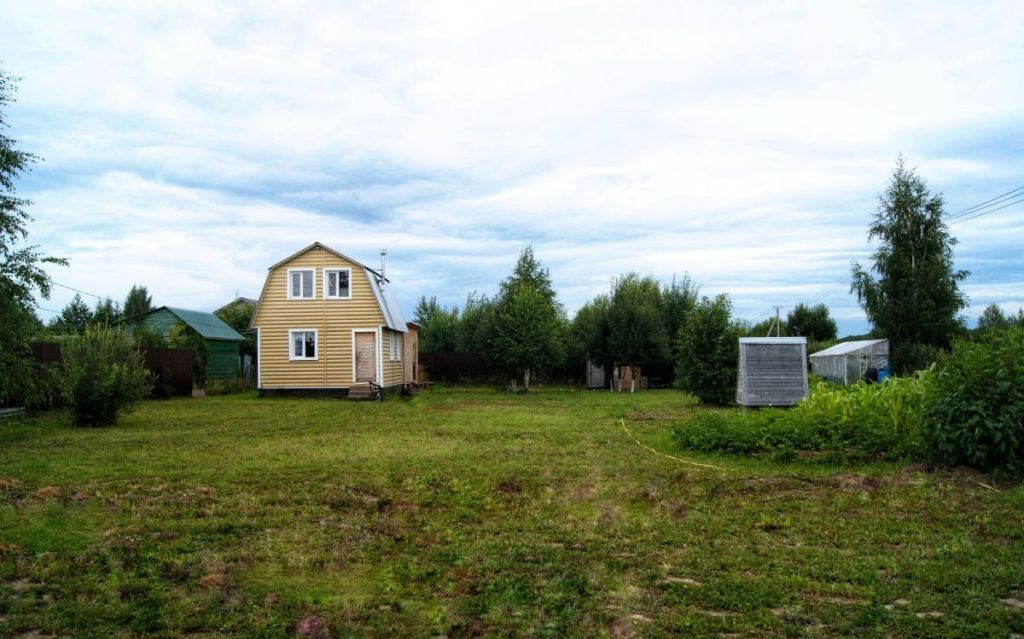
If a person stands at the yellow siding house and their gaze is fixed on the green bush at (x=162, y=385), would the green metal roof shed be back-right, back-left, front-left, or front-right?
front-right

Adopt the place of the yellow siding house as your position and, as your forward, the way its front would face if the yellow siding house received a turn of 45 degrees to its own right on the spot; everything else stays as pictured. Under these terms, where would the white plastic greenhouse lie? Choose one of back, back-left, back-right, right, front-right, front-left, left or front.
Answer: back-left

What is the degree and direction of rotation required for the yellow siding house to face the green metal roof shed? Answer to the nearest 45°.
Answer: approximately 135° to its right

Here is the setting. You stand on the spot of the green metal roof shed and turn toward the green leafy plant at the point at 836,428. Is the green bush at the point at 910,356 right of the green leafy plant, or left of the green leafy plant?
left

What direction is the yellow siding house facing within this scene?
toward the camera

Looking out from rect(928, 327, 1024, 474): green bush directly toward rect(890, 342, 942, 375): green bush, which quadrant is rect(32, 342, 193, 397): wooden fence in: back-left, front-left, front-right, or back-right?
front-left

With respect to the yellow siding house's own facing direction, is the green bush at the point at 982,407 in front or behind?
in front

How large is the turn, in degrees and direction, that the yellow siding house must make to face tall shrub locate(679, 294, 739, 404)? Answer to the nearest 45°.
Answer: approximately 45° to its left

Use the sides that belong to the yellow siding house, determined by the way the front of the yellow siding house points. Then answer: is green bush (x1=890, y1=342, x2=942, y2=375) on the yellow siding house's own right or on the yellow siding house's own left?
on the yellow siding house's own left

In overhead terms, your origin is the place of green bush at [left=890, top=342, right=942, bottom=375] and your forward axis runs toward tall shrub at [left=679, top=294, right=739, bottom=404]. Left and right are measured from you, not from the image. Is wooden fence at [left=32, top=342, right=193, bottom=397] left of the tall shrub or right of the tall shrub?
right

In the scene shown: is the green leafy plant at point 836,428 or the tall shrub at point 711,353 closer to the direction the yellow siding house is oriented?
the green leafy plant

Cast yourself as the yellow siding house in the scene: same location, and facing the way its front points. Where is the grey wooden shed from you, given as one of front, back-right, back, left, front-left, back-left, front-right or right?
front-left

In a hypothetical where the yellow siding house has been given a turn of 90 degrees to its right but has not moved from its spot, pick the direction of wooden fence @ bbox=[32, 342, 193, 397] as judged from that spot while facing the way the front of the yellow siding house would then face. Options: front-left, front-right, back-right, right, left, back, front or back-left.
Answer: front

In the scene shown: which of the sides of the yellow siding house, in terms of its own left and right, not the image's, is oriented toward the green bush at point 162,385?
right
